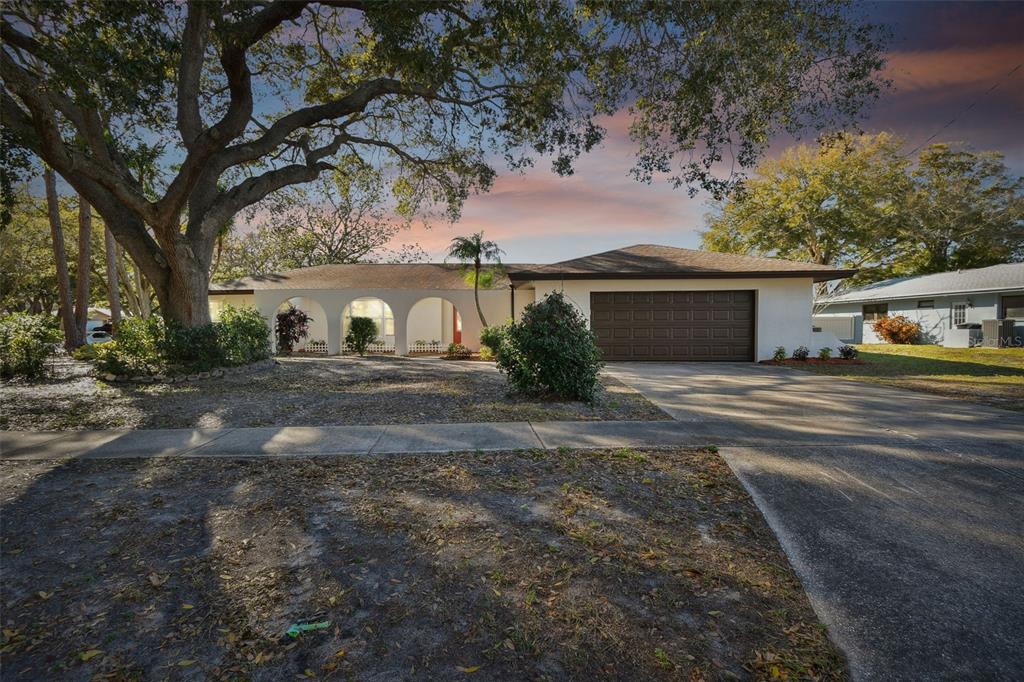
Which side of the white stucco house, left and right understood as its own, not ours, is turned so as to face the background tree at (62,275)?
right

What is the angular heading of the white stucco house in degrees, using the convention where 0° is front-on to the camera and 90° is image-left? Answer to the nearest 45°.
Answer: approximately 0°

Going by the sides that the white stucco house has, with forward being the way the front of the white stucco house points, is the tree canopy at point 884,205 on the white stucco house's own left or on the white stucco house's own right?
on the white stucco house's own left

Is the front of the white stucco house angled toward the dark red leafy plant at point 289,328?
no

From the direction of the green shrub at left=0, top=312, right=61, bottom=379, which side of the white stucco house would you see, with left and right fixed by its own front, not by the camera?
right

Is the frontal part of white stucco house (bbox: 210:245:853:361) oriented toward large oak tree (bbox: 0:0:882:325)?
no

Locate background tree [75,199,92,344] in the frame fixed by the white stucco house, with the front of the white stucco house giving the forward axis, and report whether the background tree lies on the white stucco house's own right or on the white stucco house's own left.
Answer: on the white stucco house's own right

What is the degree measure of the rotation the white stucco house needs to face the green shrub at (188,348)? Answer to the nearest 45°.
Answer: approximately 90° to its right

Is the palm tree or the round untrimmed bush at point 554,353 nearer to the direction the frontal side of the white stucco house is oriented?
the round untrimmed bush

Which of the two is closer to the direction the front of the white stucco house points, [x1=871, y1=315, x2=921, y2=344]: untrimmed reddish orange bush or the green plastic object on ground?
the green plastic object on ground

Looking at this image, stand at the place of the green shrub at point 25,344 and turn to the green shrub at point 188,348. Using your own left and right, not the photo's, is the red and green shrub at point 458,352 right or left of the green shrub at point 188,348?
left

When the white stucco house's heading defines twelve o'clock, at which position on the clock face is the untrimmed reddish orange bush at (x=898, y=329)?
The untrimmed reddish orange bush is roughly at 8 o'clock from the white stucco house.

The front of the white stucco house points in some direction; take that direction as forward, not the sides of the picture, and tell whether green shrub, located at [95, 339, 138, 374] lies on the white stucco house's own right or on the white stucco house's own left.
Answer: on the white stucco house's own right

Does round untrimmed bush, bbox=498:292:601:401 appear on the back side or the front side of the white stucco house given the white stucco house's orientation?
on the front side

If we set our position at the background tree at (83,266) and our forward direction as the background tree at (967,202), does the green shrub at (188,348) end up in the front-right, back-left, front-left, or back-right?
front-right

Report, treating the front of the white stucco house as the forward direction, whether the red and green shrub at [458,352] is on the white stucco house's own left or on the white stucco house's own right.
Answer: on the white stucco house's own right

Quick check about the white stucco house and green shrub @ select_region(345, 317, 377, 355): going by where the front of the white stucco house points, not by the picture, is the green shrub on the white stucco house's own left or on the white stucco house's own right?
on the white stucco house's own right

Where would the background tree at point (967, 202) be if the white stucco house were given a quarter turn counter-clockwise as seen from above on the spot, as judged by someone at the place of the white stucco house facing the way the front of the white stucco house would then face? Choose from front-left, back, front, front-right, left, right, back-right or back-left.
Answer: front-left

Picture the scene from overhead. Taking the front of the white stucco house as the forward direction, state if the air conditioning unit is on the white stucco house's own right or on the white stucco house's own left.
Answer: on the white stucco house's own left
